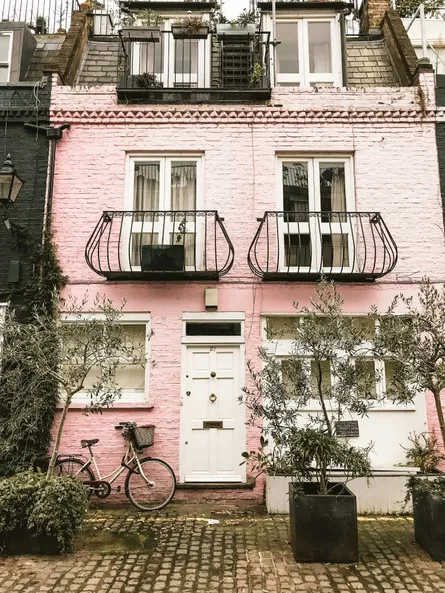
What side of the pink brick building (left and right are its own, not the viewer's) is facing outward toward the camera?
front

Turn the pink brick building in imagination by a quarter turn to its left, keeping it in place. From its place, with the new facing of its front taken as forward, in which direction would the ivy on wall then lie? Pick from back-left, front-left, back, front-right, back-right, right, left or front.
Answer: back

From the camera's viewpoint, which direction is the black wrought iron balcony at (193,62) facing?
toward the camera

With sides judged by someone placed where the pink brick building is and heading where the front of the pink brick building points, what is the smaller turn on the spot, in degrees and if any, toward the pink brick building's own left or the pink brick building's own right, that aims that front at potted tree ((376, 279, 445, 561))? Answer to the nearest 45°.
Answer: approximately 45° to the pink brick building's own left
